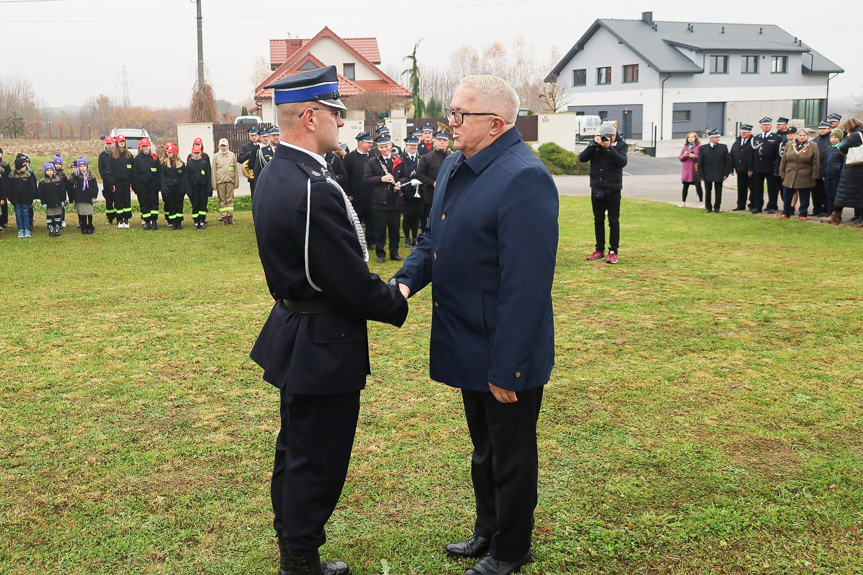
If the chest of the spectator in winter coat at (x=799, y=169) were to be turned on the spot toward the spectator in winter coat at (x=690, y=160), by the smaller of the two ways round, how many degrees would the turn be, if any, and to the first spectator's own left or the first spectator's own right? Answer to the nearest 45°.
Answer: approximately 135° to the first spectator's own right

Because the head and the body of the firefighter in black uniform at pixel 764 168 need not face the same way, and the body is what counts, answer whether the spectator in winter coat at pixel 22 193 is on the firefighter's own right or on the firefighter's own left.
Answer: on the firefighter's own right

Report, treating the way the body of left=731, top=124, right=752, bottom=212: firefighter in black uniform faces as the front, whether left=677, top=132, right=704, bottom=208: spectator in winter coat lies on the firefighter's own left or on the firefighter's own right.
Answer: on the firefighter's own right

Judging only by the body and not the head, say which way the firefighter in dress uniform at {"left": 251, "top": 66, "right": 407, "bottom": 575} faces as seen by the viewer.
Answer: to the viewer's right

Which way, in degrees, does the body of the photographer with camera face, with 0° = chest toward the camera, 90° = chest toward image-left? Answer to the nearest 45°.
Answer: approximately 0°

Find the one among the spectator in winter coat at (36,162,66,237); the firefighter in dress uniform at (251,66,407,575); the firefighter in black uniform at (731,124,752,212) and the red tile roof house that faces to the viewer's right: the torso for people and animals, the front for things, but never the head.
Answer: the firefighter in dress uniform

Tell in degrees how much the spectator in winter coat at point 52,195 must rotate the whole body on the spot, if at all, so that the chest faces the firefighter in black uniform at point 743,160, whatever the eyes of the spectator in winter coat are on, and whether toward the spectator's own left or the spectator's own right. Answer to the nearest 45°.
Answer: approximately 90° to the spectator's own left

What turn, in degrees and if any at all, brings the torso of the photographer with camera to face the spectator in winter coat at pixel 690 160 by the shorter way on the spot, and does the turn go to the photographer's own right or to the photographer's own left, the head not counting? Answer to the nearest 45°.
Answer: approximately 180°

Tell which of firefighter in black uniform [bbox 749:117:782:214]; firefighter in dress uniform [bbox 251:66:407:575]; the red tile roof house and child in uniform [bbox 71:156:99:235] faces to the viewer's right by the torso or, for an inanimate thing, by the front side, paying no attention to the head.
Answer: the firefighter in dress uniform

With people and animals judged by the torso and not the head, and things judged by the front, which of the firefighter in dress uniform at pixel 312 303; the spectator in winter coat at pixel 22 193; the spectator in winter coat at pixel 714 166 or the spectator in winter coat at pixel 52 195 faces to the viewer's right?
the firefighter in dress uniform

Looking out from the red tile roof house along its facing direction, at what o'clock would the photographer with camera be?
The photographer with camera is roughly at 12 o'clock from the red tile roof house.

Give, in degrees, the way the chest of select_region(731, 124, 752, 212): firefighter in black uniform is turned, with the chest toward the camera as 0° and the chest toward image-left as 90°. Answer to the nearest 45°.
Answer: approximately 45°
